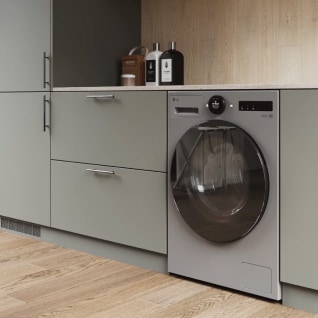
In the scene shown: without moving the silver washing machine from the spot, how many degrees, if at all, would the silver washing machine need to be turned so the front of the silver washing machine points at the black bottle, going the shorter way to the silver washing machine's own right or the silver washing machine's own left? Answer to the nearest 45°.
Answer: approximately 135° to the silver washing machine's own right

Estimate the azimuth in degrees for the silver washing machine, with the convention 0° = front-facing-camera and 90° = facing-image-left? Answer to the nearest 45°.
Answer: approximately 45°

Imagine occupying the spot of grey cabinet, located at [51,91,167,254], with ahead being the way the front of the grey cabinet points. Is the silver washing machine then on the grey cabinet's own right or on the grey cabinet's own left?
on the grey cabinet's own left

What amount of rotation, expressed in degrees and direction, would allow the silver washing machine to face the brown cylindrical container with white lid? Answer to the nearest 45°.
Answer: approximately 90° to its right
